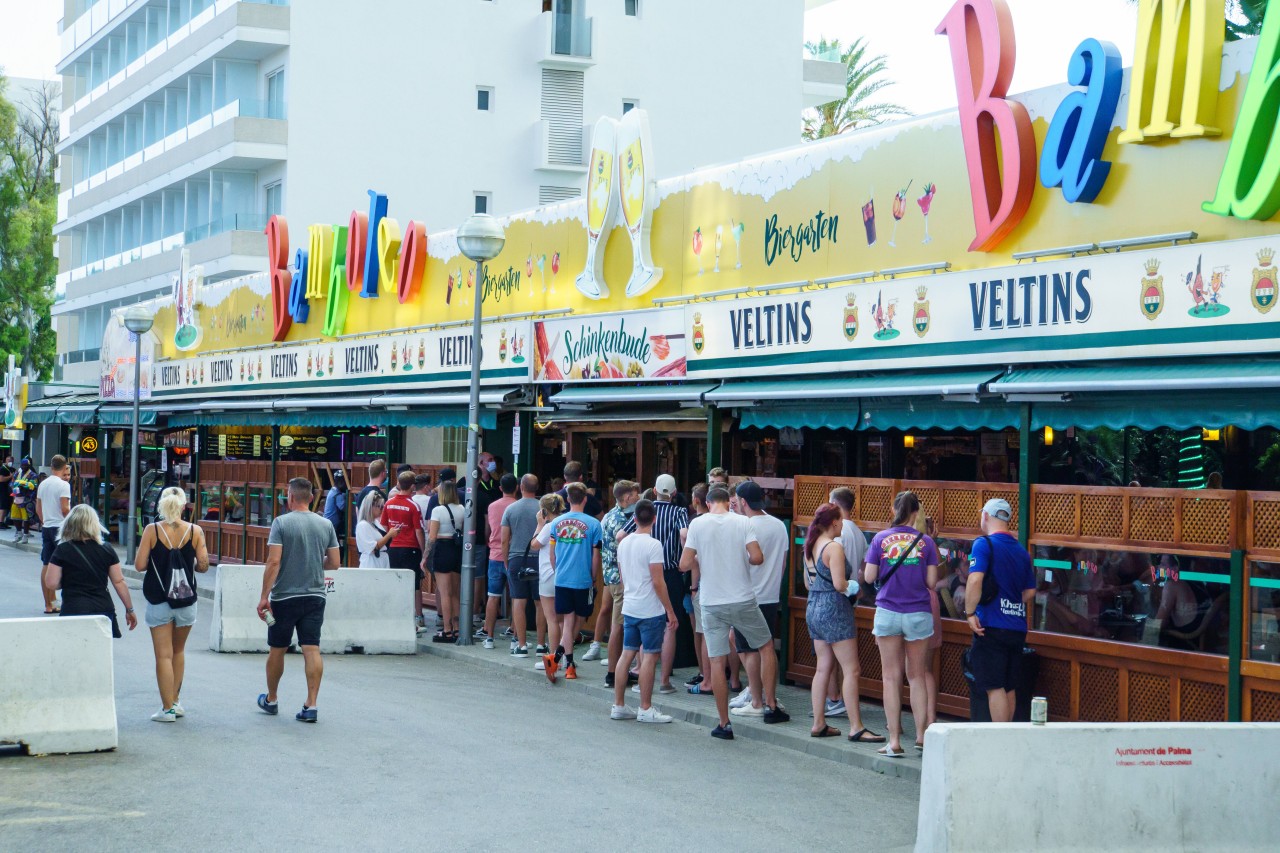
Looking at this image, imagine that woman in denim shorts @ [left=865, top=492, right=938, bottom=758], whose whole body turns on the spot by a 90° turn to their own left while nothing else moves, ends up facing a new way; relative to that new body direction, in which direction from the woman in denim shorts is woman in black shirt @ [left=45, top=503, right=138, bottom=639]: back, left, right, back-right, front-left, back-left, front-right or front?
front

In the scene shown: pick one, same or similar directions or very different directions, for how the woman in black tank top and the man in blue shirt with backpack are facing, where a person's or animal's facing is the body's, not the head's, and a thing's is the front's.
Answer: same or similar directions

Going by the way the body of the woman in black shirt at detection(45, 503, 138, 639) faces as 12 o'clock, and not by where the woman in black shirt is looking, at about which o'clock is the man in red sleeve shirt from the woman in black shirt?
The man in red sleeve shirt is roughly at 1 o'clock from the woman in black shirt.

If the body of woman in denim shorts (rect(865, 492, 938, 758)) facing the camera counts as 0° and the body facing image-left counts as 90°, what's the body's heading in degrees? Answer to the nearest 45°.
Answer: approximately 180°

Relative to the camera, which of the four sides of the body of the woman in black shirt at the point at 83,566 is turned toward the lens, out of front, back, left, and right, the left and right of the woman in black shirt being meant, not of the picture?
back

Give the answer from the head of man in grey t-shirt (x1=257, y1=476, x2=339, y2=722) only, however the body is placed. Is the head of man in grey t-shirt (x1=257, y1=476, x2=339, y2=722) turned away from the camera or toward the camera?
away from the camera

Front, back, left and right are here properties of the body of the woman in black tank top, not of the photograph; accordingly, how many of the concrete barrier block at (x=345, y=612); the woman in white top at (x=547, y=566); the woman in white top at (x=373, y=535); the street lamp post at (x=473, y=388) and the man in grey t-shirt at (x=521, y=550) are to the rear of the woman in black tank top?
0

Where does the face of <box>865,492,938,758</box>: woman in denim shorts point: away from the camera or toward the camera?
away from the camera

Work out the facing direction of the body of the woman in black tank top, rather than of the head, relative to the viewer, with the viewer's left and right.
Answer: facing away from the viewer

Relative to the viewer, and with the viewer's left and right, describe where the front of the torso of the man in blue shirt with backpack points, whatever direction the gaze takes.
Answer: facing away from the viewer and to the left of the viewer

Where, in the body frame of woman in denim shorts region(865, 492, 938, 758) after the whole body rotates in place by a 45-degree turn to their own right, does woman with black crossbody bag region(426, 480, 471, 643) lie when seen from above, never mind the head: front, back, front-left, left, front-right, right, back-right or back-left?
left

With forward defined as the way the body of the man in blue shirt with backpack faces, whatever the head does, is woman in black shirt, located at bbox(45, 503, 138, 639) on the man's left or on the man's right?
on the man's left

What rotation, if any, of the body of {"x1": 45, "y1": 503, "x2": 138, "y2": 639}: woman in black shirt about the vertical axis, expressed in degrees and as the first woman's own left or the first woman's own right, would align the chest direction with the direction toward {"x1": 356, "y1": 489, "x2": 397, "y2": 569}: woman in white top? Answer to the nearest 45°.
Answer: approximately 45° to the first woman's own right

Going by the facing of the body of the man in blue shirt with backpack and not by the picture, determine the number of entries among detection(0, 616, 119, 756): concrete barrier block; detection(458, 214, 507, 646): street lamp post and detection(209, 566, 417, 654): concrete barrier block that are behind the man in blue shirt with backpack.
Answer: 0

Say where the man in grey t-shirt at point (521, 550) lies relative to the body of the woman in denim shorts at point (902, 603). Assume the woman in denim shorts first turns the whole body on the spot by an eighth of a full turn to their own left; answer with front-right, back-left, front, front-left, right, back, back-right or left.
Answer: front
